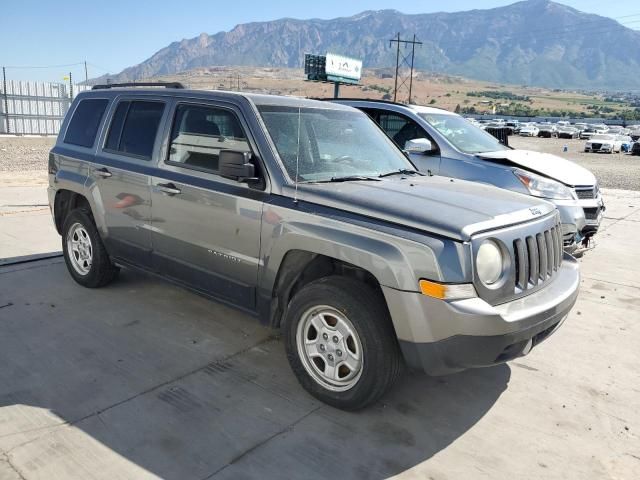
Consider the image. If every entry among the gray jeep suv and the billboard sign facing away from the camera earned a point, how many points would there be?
0

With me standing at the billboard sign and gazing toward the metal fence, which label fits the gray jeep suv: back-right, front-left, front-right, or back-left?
front-left

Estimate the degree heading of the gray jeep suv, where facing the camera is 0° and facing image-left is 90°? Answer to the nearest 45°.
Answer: approximately 315°

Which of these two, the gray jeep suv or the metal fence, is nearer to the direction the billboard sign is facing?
the gray jeep suv

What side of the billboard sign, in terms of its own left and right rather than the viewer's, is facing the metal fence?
right

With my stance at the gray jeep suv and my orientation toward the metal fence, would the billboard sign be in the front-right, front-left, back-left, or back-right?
front-right

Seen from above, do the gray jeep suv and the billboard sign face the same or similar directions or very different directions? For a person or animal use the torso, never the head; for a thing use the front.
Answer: same or similar directions

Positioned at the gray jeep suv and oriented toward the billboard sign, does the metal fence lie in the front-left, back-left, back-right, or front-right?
front-left

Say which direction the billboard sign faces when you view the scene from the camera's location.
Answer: facing the viewer and to the right of the viewer

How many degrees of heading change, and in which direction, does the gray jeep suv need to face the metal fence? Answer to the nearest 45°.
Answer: approximately 180°

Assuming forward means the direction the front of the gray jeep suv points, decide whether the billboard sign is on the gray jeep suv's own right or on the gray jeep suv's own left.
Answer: on the gray jeep suv's own left

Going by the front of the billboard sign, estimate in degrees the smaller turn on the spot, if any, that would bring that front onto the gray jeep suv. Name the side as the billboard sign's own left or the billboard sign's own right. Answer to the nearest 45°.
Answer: approximately 45° to the billboard sign's own right

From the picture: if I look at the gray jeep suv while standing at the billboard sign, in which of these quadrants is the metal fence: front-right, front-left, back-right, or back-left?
front-right
